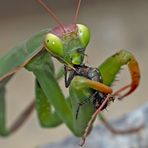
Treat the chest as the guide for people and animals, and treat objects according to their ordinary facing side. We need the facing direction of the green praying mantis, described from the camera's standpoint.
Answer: facing the viewer and to the right of the viewer
